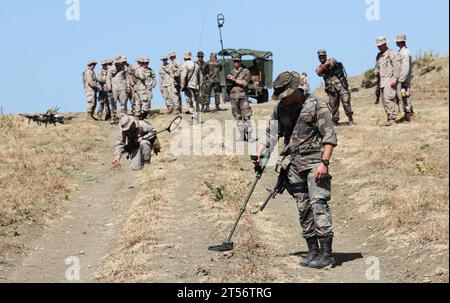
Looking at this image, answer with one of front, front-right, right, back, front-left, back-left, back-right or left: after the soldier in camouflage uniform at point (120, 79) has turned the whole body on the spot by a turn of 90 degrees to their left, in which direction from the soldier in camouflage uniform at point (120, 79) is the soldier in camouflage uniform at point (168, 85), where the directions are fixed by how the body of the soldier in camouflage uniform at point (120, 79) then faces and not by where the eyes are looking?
front-left

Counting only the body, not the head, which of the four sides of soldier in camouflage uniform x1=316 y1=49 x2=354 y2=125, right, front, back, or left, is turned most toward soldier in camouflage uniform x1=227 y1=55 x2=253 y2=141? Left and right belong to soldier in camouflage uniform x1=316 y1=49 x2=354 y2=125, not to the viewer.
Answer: front

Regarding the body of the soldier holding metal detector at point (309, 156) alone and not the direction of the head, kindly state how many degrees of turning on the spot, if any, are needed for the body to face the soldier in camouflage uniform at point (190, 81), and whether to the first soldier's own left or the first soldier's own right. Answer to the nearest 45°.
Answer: approximately 135° to the first soldier's own right

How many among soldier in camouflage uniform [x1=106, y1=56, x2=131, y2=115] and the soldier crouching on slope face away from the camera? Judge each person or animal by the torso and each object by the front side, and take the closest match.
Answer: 0

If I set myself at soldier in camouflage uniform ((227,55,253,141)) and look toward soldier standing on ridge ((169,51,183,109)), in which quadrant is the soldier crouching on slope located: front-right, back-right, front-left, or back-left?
back-left

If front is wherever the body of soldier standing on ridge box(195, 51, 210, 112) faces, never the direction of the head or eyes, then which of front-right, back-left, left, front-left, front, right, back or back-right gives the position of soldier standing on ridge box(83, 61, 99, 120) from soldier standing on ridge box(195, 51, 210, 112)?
front-right

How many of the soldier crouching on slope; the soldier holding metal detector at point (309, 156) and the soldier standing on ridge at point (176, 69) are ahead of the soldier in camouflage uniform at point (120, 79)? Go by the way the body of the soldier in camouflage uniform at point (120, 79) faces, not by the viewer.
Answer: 2

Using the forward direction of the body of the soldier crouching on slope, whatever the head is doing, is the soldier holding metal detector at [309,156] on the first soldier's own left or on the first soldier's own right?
on the first soldier's own left
